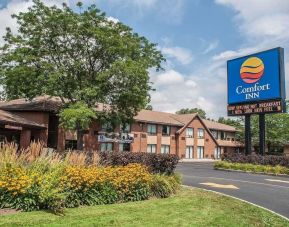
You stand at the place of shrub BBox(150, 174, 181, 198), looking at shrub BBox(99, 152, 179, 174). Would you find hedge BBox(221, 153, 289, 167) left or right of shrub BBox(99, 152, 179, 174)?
right

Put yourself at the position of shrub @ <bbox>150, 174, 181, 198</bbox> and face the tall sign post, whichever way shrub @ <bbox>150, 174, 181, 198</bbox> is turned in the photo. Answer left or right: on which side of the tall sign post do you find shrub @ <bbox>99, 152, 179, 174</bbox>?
left

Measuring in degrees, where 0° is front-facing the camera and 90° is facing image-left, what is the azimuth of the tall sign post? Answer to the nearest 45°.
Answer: approximately 45°

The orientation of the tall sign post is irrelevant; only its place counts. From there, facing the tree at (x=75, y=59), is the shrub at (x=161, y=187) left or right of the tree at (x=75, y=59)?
left

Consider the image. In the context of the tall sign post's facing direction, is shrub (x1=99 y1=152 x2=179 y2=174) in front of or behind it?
in front

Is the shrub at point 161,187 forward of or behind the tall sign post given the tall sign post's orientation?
forward
